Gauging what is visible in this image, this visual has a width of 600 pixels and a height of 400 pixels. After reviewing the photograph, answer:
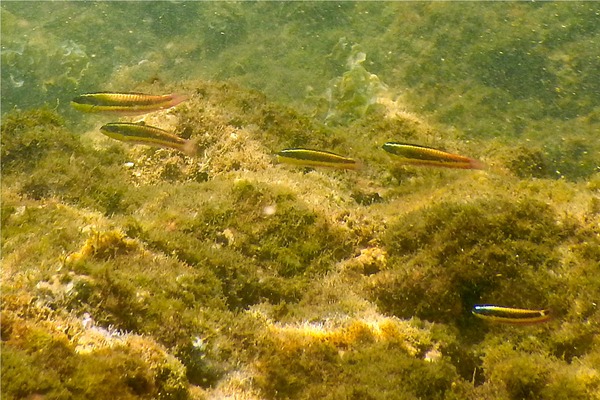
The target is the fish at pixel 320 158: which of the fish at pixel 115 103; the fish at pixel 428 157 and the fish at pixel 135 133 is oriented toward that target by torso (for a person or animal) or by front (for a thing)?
the fish at pixel 428 157

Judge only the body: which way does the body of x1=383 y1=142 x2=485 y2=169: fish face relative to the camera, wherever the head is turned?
to the viewer's left

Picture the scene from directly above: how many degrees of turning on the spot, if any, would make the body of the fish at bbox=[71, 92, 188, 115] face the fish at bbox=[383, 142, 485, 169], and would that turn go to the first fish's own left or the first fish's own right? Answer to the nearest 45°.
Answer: approximately 135° to the first fish's own left

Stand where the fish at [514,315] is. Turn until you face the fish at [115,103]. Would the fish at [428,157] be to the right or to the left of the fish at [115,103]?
right

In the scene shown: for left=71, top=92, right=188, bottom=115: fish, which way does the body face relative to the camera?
to the viewer's left

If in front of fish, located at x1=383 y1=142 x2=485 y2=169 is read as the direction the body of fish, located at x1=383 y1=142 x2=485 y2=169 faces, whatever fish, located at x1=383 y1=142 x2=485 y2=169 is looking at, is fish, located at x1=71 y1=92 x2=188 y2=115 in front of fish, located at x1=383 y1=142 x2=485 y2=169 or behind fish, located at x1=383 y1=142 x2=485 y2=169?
in front

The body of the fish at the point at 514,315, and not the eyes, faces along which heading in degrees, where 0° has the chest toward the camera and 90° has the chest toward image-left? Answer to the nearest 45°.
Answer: approximately 90°

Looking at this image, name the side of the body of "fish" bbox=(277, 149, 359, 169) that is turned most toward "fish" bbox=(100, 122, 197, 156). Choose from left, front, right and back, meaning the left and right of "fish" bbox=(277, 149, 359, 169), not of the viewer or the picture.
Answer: front

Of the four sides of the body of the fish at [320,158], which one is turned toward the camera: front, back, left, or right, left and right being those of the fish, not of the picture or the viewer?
left

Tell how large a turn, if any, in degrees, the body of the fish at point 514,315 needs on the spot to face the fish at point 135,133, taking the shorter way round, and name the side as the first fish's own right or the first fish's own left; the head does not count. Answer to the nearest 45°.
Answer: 0° — it already faces it

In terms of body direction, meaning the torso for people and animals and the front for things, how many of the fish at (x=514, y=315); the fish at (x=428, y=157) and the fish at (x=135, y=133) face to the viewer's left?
3

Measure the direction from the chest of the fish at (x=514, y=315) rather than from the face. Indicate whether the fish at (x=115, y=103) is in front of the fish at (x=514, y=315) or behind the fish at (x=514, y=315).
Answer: in front

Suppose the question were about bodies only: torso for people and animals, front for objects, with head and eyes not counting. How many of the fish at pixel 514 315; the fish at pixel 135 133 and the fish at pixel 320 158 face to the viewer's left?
3

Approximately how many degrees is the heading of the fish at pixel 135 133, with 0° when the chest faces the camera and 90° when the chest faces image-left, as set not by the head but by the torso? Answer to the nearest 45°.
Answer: approximately 90°
